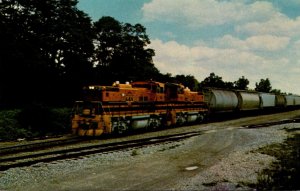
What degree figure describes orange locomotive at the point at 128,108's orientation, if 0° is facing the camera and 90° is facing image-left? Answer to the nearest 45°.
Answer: approximately 45°

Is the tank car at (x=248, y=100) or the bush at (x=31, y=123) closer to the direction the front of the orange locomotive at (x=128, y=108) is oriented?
the bush

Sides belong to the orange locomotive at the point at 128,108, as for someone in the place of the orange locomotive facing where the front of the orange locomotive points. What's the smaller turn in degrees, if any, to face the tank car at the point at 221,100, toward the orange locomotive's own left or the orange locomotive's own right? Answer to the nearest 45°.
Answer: approximately 180°

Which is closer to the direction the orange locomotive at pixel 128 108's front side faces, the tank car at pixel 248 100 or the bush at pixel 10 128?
the bush

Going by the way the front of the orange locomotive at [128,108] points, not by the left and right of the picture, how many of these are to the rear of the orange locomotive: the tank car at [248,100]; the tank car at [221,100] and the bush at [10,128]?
2

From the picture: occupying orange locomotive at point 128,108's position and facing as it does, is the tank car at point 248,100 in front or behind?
behind

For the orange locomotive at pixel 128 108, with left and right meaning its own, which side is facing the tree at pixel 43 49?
right

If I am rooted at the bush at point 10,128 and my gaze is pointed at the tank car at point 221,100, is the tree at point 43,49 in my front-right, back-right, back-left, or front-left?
front-left
